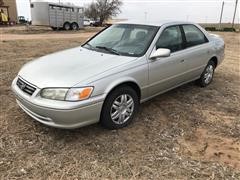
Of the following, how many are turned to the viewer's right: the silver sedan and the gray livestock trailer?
0

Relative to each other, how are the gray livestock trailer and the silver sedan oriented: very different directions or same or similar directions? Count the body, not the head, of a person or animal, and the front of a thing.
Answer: same or similar directions

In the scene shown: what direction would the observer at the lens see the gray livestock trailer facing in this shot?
facing the viewer and to the left of the viewer

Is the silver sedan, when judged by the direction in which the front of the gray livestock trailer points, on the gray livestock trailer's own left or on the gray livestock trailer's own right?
on the gray livestock trailer's own left

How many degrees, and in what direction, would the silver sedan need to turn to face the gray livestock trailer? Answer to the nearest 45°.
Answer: approximately 135° to its right
